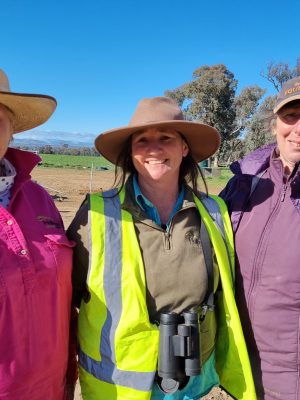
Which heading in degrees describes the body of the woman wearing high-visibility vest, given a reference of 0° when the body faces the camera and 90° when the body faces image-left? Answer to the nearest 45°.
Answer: approximately 0°

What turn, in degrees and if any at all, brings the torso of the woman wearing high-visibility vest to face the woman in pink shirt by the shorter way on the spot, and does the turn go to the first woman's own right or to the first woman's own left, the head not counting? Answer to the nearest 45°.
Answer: approximately 45° to the first woman's own right

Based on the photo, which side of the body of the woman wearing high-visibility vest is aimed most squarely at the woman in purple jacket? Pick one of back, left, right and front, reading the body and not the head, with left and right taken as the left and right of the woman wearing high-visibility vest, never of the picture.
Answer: left

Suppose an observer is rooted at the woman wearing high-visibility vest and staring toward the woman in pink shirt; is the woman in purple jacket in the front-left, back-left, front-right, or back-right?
back-left
